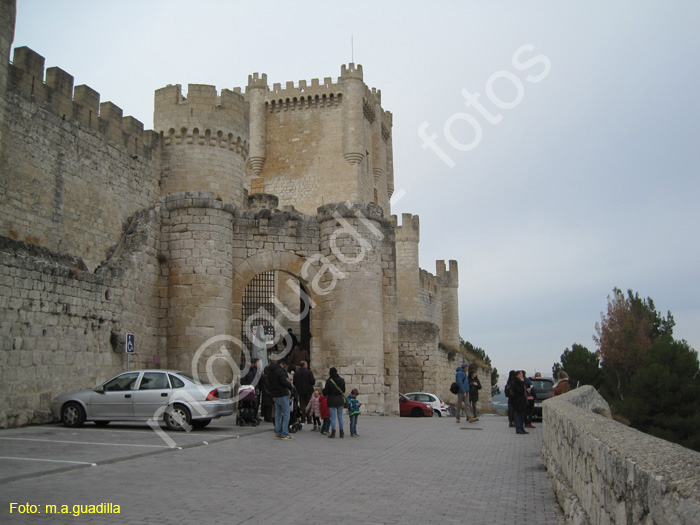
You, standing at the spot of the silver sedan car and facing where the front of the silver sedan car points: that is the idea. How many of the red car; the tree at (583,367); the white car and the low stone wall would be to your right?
3

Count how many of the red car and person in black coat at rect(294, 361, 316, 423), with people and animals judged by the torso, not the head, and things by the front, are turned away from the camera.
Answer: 1

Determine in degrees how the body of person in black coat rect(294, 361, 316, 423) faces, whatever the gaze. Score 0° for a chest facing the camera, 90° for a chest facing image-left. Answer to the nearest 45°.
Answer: approximately 180°

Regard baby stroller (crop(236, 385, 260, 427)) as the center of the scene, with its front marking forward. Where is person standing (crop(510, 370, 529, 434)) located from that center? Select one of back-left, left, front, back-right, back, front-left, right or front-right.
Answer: left

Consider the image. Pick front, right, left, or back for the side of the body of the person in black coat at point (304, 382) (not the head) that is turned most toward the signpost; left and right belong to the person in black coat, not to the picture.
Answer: left

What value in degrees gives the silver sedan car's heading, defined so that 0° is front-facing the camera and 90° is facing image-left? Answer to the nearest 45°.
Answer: approximately 135°

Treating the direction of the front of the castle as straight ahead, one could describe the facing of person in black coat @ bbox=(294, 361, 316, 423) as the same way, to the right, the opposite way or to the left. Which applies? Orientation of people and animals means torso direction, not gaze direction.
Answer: the opposite way
